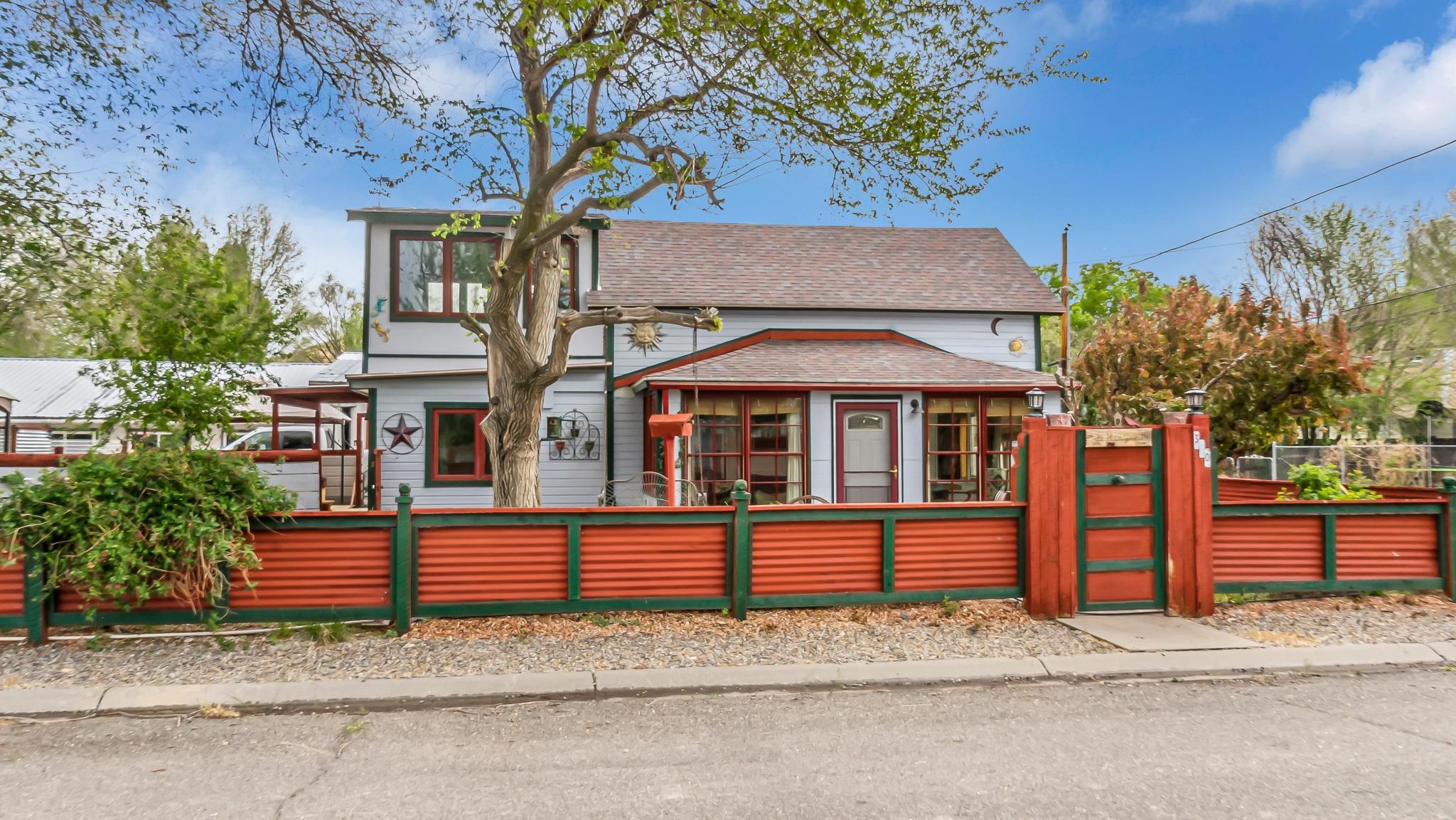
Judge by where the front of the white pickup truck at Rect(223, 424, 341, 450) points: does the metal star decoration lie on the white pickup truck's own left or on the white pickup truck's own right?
on the white pickup truck's own left

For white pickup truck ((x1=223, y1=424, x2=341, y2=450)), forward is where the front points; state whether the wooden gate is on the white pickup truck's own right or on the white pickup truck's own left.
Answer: on the white pickup truck's own left

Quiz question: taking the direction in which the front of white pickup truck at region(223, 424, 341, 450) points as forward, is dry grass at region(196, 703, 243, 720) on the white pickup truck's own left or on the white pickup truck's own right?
on the white pickup truck's own left

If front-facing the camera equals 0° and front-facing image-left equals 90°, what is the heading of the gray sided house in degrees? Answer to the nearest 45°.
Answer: approximately 0°

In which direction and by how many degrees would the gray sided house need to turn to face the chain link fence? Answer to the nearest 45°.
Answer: approximately 90° to its left

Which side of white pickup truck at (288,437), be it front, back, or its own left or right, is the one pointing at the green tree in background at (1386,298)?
back

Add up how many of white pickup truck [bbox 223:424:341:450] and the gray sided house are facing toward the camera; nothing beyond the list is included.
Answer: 1

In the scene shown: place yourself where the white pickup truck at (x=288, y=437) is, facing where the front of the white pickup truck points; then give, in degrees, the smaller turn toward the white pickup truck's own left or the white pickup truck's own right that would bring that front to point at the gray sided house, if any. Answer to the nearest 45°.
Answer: approximately 135° to the white pickup truck's own left

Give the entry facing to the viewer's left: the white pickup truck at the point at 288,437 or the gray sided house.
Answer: the white pickup truck

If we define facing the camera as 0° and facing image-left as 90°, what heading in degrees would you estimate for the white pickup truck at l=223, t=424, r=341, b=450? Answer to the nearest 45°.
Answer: approximately 90°
